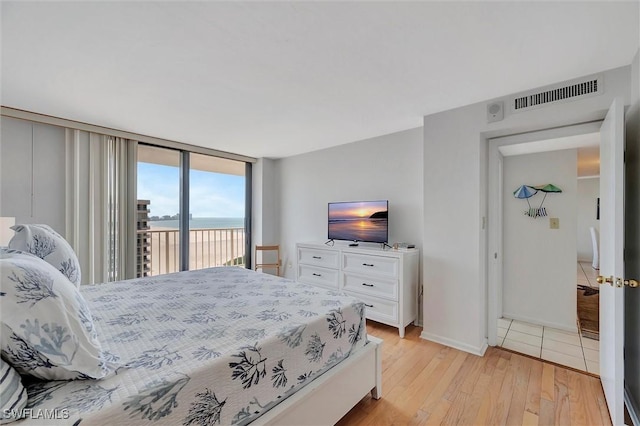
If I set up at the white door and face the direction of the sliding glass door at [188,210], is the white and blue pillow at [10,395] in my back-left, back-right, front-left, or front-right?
front-left

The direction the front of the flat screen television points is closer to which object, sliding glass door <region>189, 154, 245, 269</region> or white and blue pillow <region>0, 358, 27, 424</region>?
the white and blue pillow

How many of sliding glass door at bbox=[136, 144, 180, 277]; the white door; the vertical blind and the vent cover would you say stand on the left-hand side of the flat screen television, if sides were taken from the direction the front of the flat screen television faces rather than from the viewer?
2

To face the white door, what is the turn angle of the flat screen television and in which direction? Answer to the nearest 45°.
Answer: approximately 90° to its left

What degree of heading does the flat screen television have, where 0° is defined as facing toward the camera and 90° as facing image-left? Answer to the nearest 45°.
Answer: approximately 45°

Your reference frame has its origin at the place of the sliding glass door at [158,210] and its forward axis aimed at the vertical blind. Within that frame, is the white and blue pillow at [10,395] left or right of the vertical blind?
left

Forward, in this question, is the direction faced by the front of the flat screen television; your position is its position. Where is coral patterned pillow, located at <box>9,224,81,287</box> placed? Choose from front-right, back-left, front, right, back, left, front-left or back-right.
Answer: front

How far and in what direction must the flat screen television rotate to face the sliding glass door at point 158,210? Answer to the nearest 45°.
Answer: approximately 45° to its right

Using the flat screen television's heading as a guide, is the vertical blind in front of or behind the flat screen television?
in front

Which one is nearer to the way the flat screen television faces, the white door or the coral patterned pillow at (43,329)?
the coral patterned pillow

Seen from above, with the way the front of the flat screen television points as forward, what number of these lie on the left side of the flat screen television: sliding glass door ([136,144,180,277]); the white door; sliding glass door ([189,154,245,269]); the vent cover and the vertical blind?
2

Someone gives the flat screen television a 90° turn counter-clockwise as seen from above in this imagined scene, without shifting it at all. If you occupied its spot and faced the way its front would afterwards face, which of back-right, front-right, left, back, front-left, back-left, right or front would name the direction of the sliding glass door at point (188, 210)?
back-right

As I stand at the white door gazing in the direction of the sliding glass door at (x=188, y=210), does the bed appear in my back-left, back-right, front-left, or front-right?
front-left

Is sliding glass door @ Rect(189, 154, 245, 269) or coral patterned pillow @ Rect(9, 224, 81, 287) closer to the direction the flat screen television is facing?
the coral patterned pillow

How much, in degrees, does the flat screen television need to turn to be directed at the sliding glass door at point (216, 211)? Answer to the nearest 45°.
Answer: approximately 45° to its right
